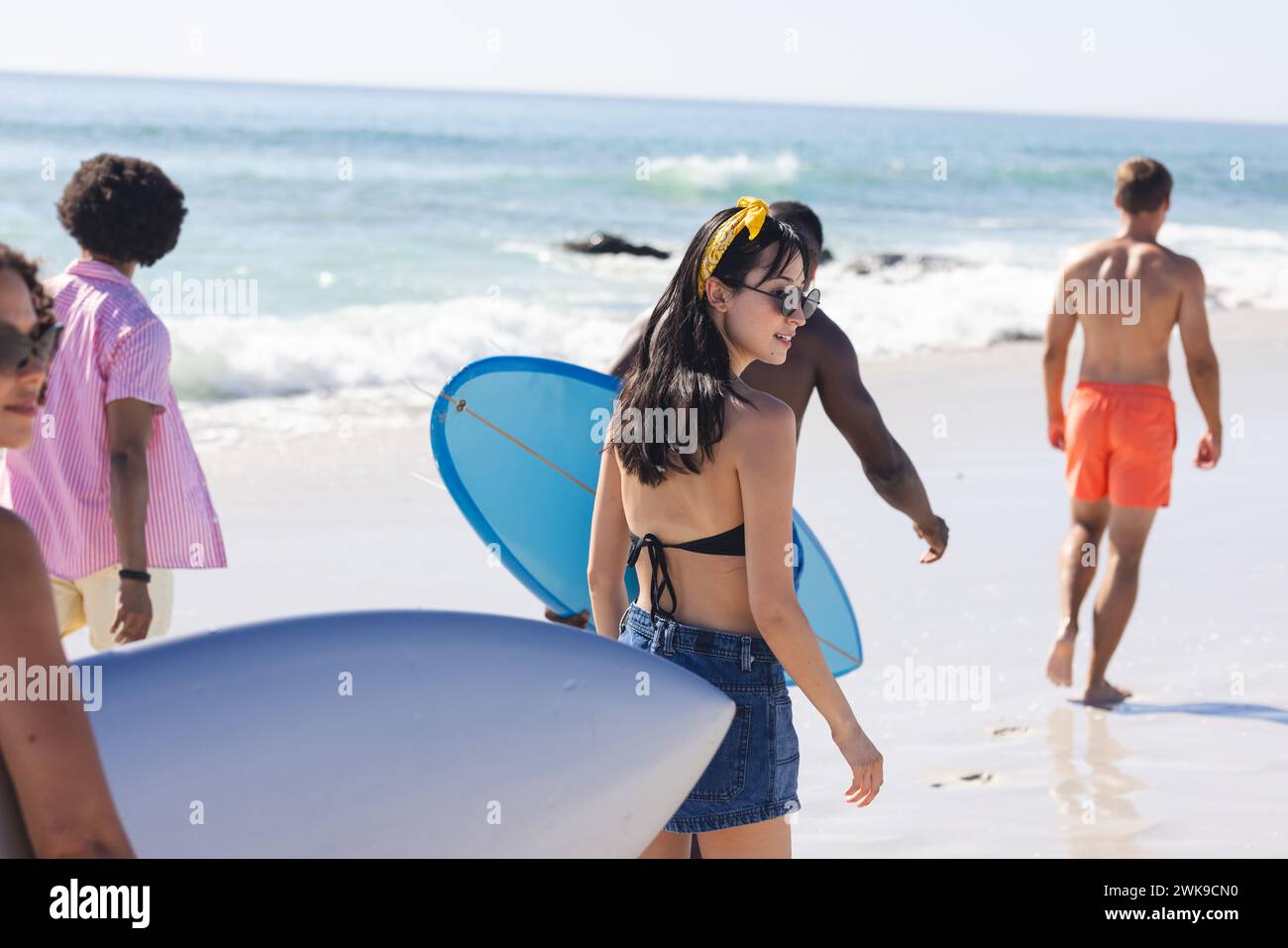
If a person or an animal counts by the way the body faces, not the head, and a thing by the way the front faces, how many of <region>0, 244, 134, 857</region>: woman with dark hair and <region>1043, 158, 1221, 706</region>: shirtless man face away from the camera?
1

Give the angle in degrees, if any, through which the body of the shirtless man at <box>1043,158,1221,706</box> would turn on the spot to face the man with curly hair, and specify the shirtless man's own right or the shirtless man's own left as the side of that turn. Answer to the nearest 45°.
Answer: approximately 135° to the shirtless man's own left

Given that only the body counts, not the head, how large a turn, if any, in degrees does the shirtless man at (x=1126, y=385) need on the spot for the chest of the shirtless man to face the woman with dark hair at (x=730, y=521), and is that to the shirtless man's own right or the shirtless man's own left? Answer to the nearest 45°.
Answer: approximately 180°

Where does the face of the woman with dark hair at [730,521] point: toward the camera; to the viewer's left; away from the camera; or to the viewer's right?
to the viewer's right

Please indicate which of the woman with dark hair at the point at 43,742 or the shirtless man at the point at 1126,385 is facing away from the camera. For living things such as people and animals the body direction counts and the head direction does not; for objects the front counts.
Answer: the shirtless man

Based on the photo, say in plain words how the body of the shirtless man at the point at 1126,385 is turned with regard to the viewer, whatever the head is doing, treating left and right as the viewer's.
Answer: facing away from the viewer

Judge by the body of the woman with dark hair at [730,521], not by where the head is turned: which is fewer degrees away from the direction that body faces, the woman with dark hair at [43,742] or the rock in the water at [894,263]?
the rock in the water

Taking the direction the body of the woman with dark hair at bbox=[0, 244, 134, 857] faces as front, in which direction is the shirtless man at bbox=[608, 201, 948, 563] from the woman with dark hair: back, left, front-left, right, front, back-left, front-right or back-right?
left

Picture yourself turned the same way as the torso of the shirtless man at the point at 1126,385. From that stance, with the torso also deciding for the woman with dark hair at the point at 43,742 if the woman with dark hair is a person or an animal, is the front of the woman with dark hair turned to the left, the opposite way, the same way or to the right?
to the right

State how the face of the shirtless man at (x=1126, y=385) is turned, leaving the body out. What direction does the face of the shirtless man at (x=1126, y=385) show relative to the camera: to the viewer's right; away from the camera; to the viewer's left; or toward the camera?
away from the camera

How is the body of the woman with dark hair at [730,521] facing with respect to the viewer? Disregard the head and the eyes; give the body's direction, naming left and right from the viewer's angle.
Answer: facing away from the viewer and to the right of the viewer

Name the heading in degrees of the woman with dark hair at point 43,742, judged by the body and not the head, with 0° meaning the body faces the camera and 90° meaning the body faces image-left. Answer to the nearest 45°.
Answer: approximately 315°

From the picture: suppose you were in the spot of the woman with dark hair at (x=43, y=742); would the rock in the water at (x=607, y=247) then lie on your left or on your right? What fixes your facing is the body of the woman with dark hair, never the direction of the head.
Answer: on your left

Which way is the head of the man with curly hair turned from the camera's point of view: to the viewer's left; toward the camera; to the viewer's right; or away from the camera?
away from the camera
